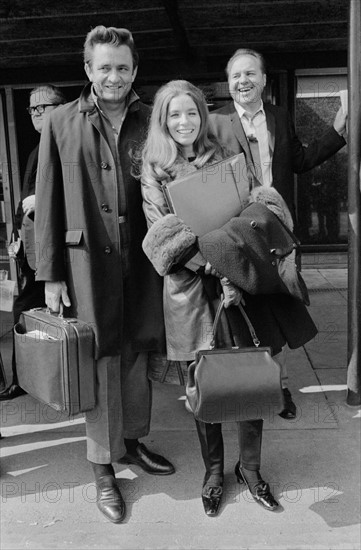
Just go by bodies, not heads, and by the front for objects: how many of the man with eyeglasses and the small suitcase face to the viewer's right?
0

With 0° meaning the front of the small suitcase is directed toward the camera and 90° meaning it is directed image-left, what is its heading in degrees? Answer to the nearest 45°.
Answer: approximately 45°

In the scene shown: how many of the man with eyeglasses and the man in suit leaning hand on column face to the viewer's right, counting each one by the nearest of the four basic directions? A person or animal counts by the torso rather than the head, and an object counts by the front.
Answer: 0

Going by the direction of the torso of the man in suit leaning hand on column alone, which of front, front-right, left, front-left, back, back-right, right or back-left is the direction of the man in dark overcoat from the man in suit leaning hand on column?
front-right

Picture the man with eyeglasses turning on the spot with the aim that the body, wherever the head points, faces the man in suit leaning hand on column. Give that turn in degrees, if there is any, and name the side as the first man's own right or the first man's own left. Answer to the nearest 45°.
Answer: approximately 90° to the first man's own left

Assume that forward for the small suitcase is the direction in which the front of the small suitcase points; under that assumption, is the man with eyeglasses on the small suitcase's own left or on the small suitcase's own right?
on the small suitcase's own right

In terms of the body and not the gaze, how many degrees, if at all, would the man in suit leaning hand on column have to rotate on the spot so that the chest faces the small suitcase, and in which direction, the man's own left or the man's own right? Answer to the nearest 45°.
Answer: approximately 45° to the man's own right

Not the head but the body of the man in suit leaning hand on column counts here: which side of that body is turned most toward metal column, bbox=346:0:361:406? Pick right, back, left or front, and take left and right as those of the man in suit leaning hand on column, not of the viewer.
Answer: left
